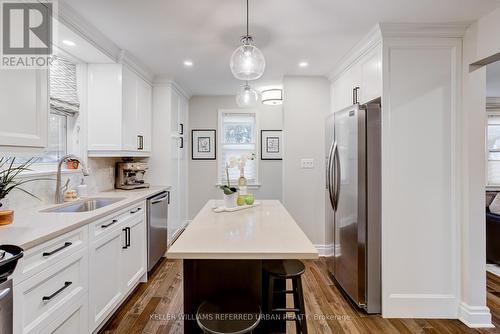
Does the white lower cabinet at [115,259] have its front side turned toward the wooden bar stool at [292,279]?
yes

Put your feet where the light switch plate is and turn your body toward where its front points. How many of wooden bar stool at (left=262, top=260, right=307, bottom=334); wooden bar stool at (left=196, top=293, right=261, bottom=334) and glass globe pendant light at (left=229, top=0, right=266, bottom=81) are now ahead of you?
3

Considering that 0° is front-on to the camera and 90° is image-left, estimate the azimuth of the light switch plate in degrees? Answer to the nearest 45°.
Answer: approximately 0°

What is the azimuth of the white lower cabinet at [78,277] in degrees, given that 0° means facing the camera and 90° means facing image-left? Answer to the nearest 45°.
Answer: approximately 315°

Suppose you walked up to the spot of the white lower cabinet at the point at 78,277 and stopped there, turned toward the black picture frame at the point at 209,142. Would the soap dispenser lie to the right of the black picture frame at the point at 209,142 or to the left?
left

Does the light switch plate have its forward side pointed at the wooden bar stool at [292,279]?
yes

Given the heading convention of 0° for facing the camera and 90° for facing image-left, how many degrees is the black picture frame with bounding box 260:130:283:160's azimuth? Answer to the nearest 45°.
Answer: approximately 0°

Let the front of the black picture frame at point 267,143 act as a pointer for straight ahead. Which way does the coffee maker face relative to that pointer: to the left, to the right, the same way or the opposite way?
to the left

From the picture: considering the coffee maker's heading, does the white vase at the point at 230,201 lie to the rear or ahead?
ahead

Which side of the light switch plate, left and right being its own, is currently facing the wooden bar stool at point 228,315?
front

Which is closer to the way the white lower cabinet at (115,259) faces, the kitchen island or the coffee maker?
the kitchen island

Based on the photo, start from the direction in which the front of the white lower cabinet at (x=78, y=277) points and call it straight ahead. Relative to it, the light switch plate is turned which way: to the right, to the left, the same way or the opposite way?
to the right
